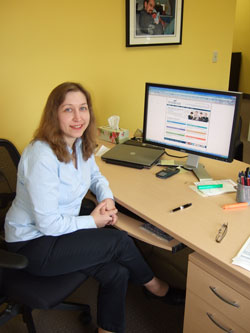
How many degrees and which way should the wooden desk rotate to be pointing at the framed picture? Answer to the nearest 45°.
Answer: approximately 135° to its right

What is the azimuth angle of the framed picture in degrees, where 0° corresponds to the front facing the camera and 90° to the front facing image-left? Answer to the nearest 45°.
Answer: approximately 0°

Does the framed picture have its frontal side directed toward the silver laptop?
yes

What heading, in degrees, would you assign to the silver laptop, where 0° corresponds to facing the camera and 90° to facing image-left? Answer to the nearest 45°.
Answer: approximately 45°

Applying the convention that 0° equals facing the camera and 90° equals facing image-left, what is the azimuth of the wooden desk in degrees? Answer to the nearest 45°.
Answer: approximately 45°

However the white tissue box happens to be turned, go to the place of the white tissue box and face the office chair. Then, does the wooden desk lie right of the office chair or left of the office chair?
left

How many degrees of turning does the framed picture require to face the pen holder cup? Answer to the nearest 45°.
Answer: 0° — it already faces it

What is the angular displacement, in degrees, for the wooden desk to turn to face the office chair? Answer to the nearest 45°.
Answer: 0° — it already faces it
